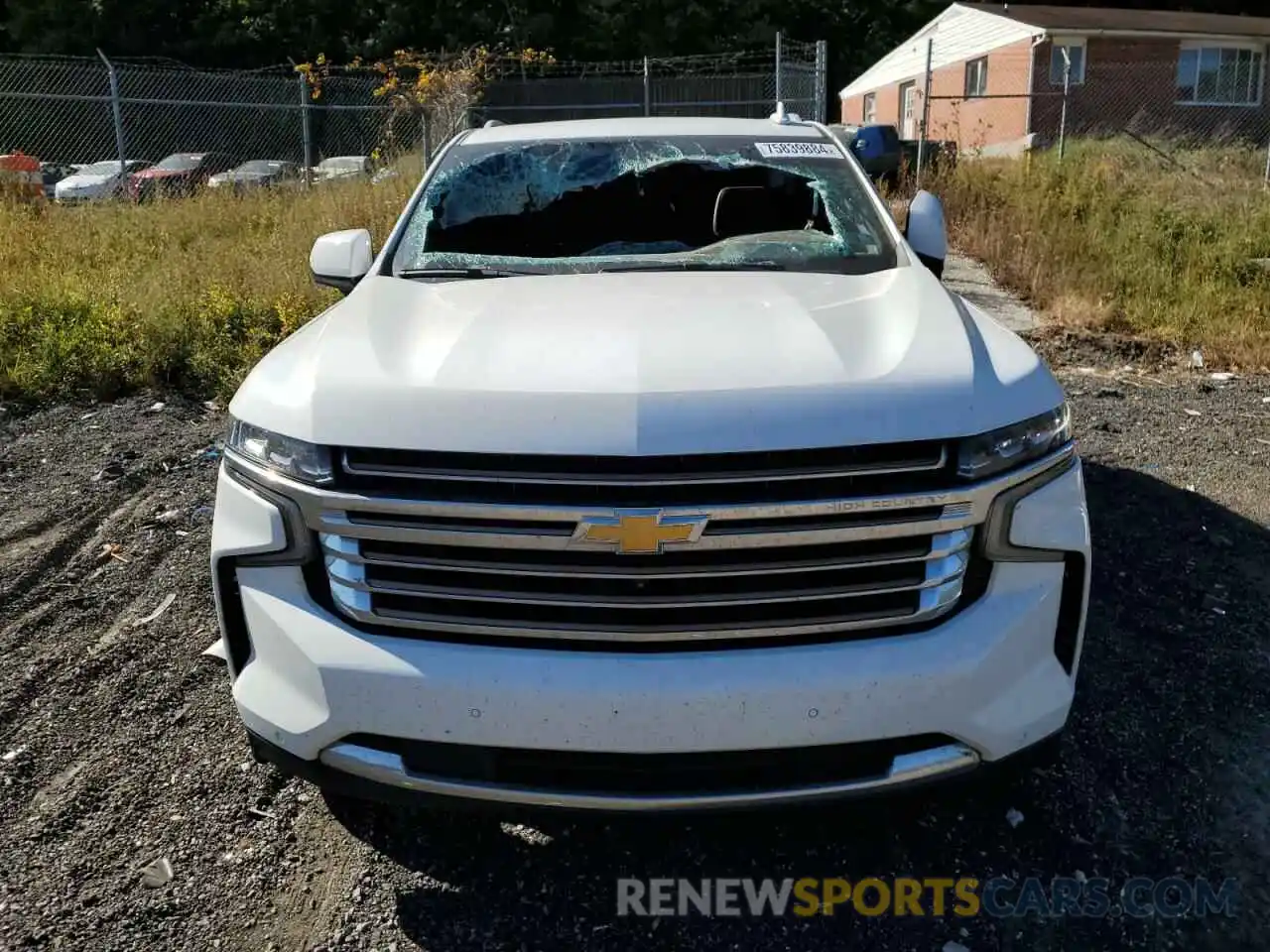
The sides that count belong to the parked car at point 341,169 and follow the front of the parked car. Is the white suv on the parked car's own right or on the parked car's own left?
on the parked car's own left

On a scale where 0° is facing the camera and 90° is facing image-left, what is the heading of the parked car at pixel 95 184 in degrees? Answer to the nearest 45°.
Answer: approximately 45°

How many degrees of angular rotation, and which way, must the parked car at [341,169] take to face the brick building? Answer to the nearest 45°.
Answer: approximately 180°

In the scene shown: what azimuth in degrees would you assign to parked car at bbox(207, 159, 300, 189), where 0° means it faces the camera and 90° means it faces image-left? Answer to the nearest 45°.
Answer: approximately 45°

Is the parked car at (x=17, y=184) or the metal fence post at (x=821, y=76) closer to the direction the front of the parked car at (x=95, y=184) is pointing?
the parked car

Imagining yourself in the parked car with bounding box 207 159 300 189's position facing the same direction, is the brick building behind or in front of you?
behind

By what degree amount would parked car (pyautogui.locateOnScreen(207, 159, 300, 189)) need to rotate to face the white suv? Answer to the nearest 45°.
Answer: approximately 45° to its left

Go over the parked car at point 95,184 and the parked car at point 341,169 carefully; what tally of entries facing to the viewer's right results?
0

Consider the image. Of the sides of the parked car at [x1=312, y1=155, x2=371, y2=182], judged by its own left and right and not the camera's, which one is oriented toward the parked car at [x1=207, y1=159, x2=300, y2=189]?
front

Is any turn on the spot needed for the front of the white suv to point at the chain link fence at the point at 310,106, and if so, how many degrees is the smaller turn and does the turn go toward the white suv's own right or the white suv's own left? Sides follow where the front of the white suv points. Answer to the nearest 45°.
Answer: approximately 180°

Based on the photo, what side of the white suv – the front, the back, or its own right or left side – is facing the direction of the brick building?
back
